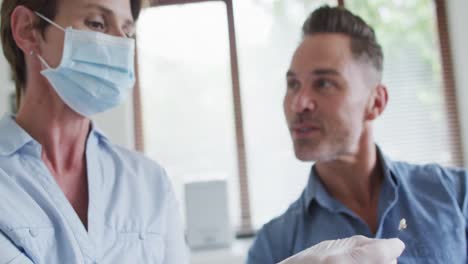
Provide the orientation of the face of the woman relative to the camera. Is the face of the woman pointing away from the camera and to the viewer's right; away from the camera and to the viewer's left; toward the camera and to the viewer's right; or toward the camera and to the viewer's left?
toward the camera and to the viewer's right

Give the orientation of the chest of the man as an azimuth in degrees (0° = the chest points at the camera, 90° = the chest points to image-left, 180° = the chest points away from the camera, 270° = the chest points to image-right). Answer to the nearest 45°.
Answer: approximately 0°

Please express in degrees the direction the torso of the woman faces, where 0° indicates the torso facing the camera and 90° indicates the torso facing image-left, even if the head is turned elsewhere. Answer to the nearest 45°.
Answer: approximately 315°

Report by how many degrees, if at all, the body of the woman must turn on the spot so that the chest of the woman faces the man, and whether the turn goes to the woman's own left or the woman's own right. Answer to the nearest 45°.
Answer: approximately 45° to the woman's own left

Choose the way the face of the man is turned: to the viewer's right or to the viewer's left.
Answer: to the viewer's left

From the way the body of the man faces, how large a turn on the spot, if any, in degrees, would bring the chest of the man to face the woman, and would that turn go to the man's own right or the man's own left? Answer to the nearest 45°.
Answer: approximately 45° to the man's own right
